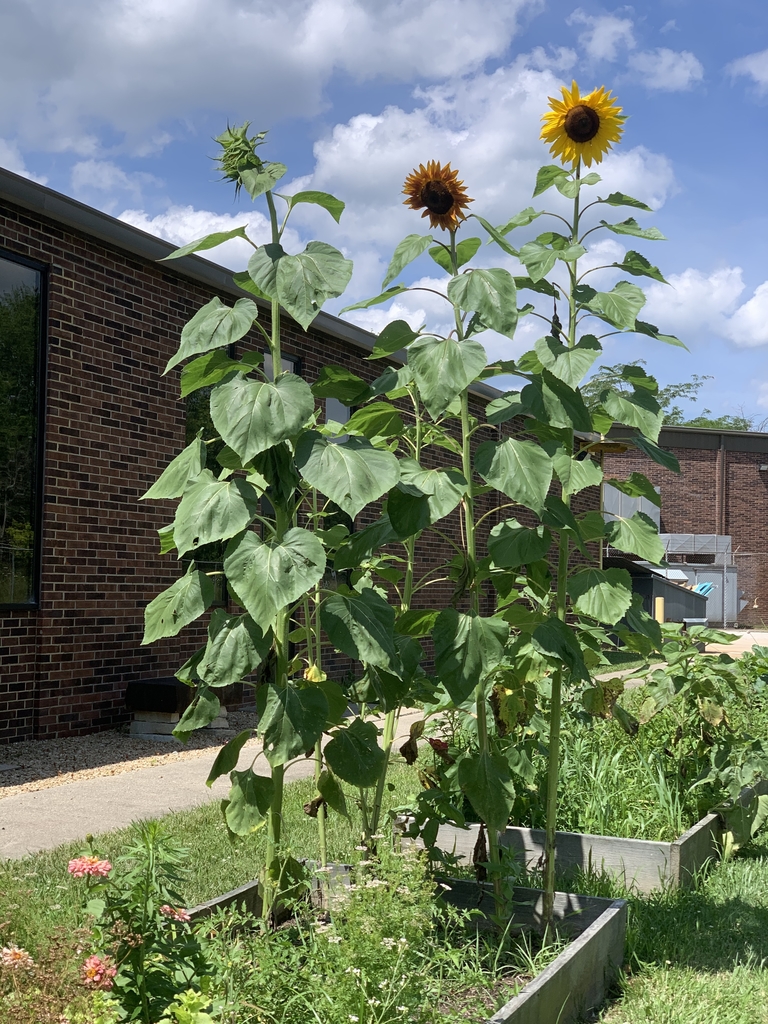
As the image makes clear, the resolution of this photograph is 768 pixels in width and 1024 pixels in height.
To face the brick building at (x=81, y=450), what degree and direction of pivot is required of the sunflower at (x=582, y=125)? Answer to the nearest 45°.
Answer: approximately 135° to its right

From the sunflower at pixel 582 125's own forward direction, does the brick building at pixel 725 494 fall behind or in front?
behind

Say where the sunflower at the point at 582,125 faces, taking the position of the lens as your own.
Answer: facing the viewer
